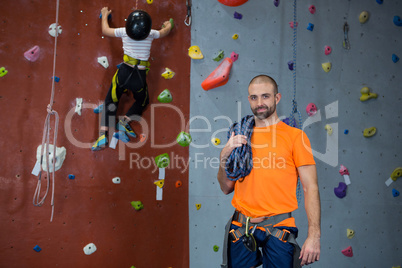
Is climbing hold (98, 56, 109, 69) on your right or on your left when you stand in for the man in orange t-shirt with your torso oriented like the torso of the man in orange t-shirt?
on your right

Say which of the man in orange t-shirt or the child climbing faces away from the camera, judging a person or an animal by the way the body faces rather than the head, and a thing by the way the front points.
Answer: the child climbing

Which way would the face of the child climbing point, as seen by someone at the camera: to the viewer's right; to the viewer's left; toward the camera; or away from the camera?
away from the camera

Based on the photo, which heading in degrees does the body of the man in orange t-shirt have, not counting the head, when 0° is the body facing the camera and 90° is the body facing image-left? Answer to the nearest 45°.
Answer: approximately 45°

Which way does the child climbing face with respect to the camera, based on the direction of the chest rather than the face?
away from the camera

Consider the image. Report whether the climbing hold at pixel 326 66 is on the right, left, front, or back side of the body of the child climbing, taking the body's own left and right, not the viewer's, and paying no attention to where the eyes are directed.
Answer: right

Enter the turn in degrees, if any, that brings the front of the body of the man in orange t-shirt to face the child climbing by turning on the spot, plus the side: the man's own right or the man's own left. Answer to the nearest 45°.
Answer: approximately 90° to the man's own right

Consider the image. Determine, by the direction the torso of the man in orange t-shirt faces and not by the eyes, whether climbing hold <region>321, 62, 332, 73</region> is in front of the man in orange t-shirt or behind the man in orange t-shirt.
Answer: behind

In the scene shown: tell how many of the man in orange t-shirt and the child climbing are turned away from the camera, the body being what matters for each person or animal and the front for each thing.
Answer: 1
